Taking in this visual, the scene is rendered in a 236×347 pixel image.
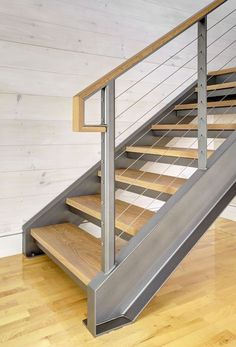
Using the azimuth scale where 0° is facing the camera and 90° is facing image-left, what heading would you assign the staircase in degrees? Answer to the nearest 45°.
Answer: approximately 45°
